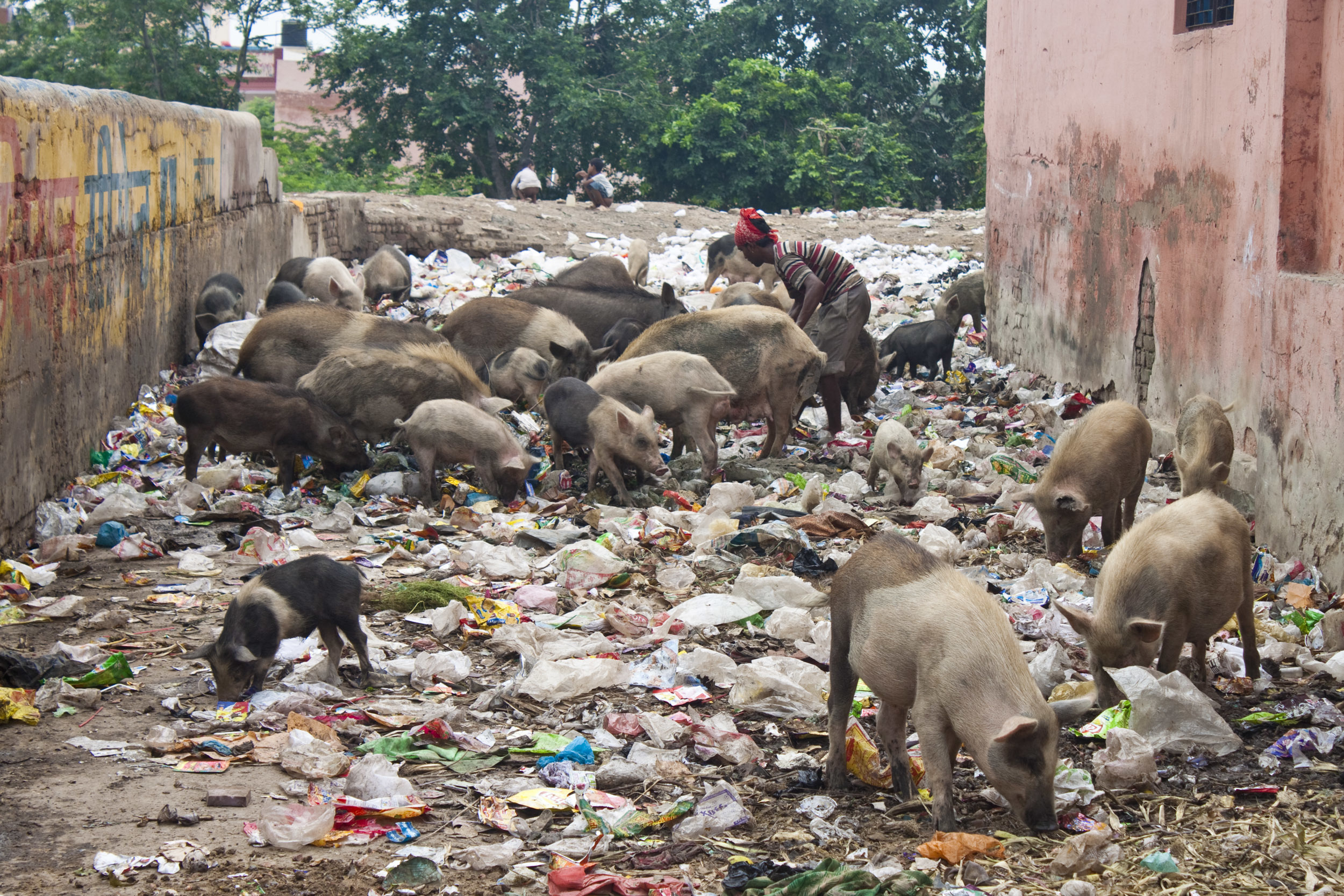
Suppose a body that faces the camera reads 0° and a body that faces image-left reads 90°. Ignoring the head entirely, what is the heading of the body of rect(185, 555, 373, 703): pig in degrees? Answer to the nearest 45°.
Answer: approximately 45°

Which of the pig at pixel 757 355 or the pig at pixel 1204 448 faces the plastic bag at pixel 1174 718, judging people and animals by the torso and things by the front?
the pig at pixel 1204 448

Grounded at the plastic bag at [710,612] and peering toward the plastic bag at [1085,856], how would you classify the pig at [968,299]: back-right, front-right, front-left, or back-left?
back-left

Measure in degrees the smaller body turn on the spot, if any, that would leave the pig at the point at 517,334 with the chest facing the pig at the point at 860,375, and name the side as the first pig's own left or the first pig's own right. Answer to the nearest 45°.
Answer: approximately 45° to the first pig's own left

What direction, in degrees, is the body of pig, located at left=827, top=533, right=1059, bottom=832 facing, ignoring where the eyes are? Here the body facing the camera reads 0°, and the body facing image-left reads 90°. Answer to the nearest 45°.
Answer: approximately 315°

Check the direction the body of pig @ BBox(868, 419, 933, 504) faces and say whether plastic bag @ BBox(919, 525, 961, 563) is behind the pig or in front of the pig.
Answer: in front

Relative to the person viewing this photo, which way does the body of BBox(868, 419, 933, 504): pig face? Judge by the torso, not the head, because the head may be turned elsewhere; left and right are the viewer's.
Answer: facing the viewer and to the right of the viewer

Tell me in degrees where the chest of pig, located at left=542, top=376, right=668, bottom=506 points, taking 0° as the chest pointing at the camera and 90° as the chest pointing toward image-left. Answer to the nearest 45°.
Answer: approximately 315°

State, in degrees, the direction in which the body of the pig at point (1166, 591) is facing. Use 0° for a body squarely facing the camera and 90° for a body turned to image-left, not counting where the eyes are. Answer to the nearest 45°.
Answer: approximately 45°
